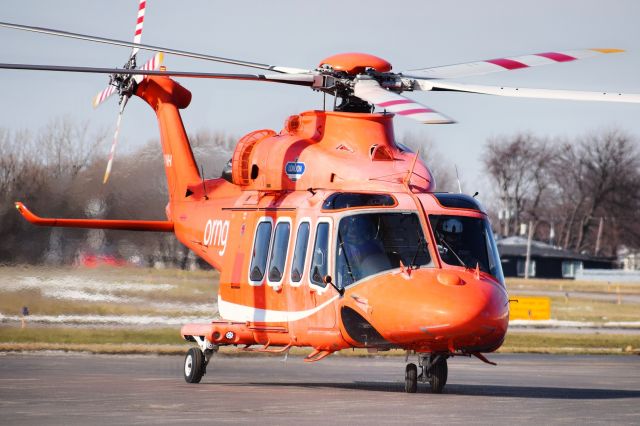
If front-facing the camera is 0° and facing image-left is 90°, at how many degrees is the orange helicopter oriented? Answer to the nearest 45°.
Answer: approximately 315°
